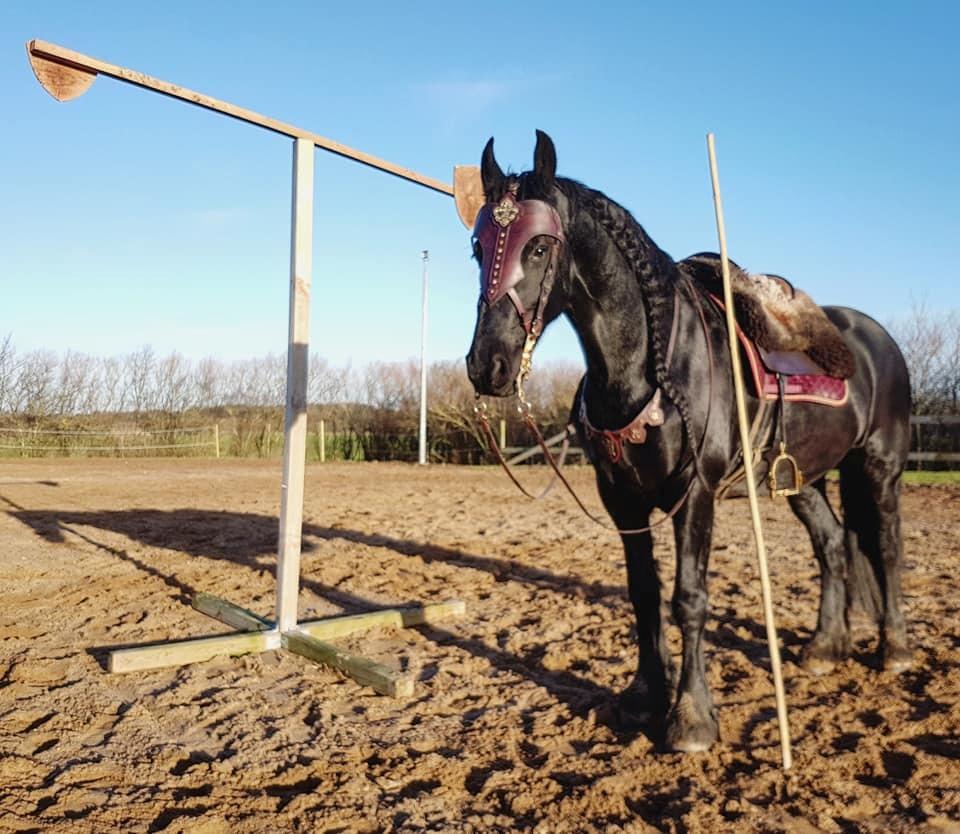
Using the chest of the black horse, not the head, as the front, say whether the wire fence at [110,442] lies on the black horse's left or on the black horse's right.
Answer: on the black horse's right

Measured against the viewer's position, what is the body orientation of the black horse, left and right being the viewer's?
facing the viewer and to the left of the viewer

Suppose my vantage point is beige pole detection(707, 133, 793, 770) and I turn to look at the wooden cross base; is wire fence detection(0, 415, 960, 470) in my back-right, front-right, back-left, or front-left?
front-right

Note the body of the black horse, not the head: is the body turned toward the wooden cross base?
no

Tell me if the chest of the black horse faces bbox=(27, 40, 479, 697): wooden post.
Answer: no

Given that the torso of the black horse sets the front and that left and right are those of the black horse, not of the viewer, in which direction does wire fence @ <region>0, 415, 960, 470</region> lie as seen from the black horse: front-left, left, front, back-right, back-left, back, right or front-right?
right

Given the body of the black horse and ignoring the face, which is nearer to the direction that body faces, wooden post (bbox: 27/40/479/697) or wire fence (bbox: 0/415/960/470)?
the wooden post
